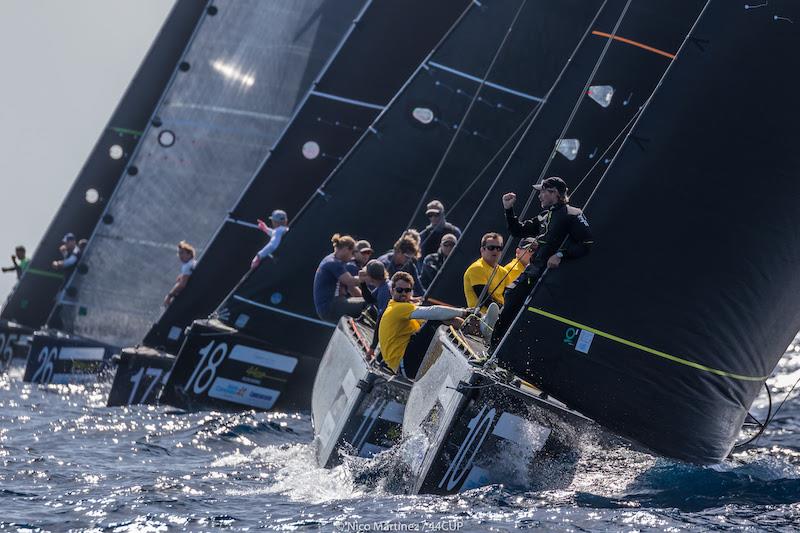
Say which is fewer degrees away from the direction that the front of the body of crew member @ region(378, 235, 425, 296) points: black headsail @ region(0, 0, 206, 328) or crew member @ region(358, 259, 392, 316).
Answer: the crew member

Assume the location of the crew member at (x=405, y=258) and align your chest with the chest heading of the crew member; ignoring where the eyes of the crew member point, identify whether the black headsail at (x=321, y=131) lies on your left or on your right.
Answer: on your right

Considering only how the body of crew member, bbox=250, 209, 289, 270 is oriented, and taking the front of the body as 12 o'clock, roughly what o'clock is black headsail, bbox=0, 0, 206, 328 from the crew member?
The black headsail is roughly at 2 o'clock from the crew member.

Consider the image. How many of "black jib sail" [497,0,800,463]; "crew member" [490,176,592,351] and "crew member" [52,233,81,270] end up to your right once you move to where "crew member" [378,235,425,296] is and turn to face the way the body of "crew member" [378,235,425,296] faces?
1

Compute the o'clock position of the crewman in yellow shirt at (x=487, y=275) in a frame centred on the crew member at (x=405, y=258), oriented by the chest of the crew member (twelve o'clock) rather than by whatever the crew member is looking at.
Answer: The crewman in yellow shirt is roughly at 10 o'clock from the crew member.

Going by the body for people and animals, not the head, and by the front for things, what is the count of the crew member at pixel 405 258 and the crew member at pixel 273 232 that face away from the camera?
0

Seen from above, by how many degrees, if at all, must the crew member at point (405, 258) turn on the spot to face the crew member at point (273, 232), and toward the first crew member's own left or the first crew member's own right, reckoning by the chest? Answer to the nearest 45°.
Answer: approximately 90° to the first crew member's own right

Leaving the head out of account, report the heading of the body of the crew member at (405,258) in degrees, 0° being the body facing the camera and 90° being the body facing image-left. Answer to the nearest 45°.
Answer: approximately 45°

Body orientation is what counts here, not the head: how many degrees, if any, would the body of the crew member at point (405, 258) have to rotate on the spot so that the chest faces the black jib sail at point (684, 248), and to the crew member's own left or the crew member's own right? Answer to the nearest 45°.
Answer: approximately 90° to the crew member's own left

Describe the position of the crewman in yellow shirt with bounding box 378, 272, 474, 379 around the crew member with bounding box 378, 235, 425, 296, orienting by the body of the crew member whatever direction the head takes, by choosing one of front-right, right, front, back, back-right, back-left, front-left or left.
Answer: front-left

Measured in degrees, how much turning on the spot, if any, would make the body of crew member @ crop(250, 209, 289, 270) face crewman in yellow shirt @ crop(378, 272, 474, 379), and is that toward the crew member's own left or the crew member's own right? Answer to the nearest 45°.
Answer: approximately 90° to the crew member's own left
